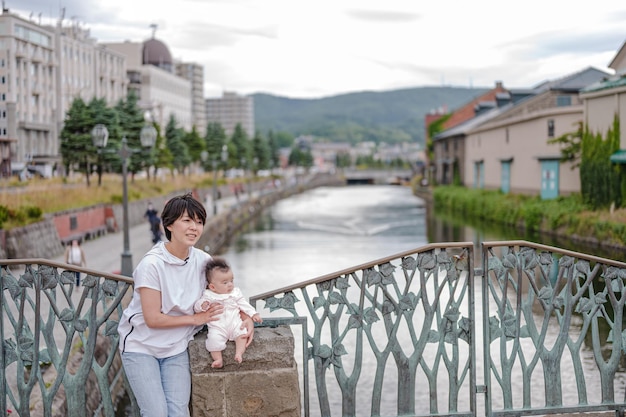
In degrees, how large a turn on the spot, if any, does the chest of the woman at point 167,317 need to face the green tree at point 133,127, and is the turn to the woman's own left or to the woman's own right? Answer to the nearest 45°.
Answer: approximately 135° to the woman's own left

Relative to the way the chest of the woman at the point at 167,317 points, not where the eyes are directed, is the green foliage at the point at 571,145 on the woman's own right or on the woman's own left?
on the woman's own left

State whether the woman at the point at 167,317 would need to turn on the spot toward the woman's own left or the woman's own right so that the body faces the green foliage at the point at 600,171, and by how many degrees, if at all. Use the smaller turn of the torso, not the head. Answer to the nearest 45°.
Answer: approximately 90° to the woman's own left

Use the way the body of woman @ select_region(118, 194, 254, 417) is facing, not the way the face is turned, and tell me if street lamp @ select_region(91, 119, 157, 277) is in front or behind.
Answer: behind

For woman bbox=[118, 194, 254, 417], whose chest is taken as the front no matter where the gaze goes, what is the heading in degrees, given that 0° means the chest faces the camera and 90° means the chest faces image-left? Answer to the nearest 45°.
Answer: approximately 315°
